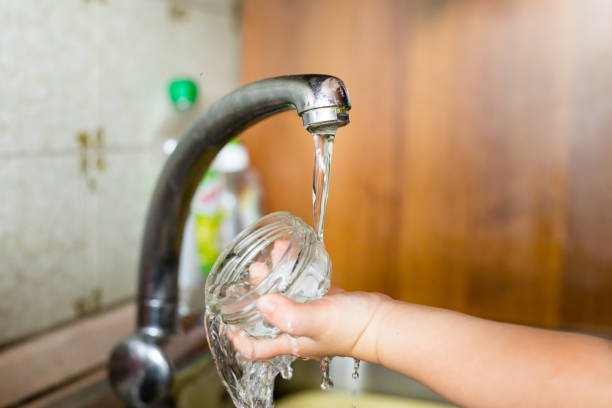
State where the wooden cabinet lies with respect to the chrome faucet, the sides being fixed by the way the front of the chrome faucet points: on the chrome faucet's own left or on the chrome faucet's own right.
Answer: on the chrome faucet's own left

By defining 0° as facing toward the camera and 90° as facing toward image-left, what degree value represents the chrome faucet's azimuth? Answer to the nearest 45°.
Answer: approximately 270°
